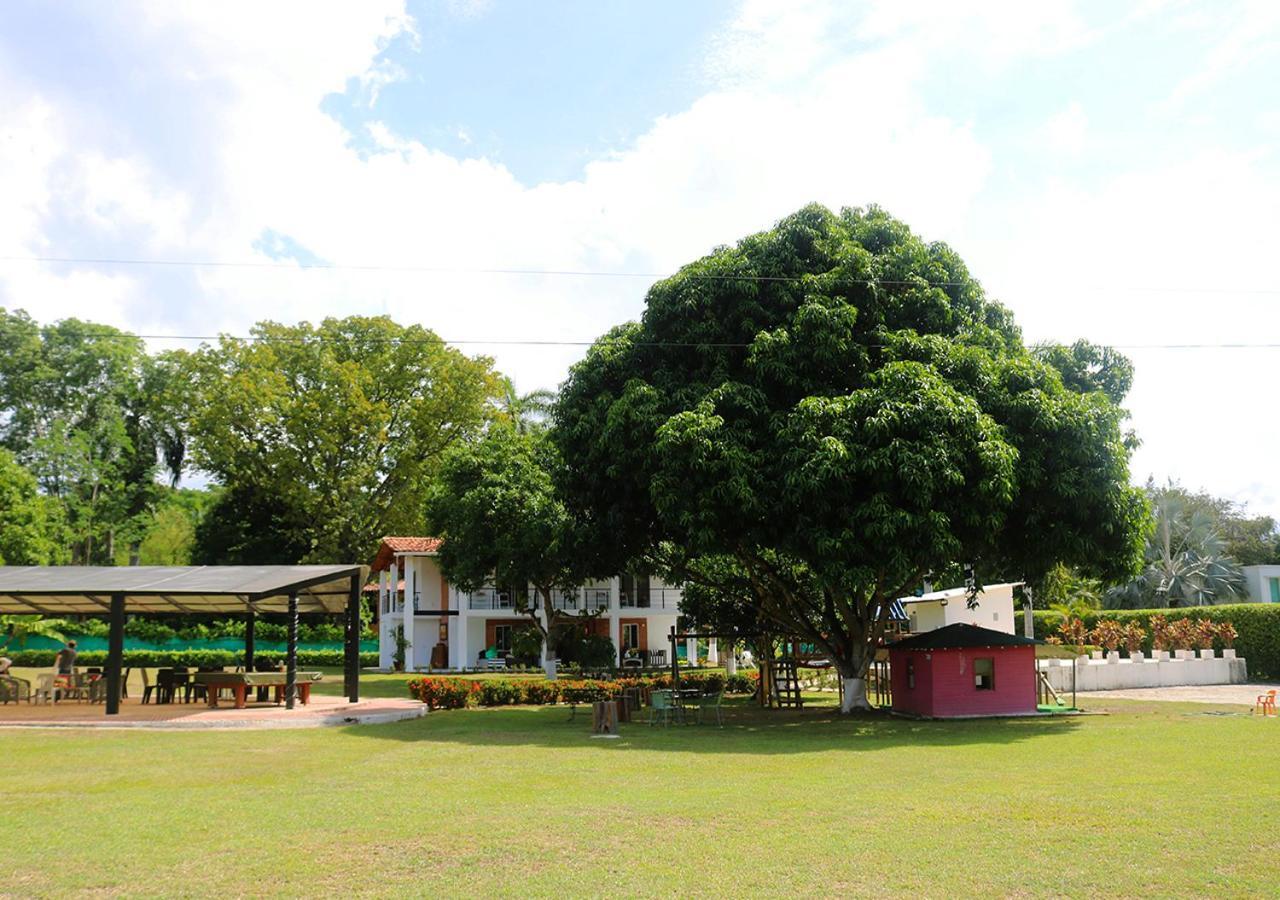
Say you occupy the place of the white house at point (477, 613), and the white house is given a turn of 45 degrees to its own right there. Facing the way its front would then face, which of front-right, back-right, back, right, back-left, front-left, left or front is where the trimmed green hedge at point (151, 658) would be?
front-right

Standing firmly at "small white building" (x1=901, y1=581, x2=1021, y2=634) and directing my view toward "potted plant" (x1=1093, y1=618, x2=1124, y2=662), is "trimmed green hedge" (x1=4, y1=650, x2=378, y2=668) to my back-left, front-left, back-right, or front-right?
back-right

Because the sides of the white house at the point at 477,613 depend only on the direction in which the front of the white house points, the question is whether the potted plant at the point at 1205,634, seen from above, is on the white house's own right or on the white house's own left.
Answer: on the white house's own left

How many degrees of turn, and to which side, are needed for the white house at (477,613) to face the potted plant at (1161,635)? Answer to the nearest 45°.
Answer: approximately 45° to its left

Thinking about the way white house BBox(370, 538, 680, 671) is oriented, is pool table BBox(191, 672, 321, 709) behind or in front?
in front

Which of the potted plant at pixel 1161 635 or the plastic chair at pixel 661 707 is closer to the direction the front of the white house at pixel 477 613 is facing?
the plastic chair

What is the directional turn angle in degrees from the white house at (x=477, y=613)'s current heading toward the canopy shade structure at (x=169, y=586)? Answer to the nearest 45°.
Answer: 0° — it already faces it

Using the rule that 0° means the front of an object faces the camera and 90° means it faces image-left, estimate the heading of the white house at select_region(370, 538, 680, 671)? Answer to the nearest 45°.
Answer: approximately 0°

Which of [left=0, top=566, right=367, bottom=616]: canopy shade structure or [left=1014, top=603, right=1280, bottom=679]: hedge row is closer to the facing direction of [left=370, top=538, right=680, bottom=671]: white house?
the canopy shade structure

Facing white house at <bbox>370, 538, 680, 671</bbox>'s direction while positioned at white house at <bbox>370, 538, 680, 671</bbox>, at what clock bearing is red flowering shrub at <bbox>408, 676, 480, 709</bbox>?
The red flowering shrub is roughly at 12 o'clock from the white house.

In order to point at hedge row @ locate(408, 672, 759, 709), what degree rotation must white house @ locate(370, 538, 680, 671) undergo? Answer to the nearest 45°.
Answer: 0° — it already faces it
